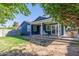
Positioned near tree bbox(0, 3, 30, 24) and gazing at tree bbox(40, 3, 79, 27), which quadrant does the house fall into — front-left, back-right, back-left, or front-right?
front-left

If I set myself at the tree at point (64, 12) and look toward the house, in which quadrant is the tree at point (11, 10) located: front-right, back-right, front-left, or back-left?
front-left

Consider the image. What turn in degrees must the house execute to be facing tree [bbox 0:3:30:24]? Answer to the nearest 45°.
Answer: approximately 90° to its right

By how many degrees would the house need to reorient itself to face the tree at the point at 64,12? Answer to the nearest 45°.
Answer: approximately 45° to its left

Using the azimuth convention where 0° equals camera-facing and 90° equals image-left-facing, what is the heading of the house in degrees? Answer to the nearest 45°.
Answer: approximately 0°

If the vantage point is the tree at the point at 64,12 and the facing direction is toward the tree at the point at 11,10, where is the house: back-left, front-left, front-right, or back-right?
front-right

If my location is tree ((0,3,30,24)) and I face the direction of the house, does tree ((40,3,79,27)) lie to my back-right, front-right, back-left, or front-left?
front-right
